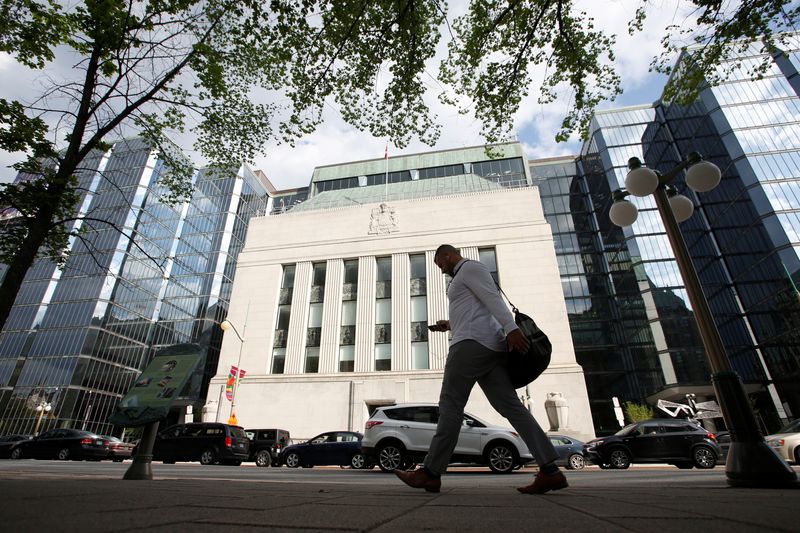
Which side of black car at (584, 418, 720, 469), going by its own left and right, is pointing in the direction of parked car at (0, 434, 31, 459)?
front

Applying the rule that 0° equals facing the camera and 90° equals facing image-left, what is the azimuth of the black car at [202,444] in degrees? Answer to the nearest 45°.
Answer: approximately 135°

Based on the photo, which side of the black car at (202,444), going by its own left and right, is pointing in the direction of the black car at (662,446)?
back

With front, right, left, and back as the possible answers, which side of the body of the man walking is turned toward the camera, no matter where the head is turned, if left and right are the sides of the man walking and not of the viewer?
left

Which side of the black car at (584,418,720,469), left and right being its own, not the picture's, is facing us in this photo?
left

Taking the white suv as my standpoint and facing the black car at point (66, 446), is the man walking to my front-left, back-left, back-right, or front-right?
back-left

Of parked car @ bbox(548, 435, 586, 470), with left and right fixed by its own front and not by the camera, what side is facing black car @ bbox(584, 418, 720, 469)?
back

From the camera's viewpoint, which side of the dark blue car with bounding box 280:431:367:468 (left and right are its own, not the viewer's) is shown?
left

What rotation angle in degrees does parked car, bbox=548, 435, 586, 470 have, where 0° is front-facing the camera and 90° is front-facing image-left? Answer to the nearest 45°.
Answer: approximately 90°

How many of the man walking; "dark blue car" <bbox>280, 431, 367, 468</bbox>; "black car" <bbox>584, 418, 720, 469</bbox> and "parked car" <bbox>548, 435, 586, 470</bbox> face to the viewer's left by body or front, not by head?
4

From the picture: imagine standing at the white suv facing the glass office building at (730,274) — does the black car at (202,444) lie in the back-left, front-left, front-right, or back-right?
back-left
